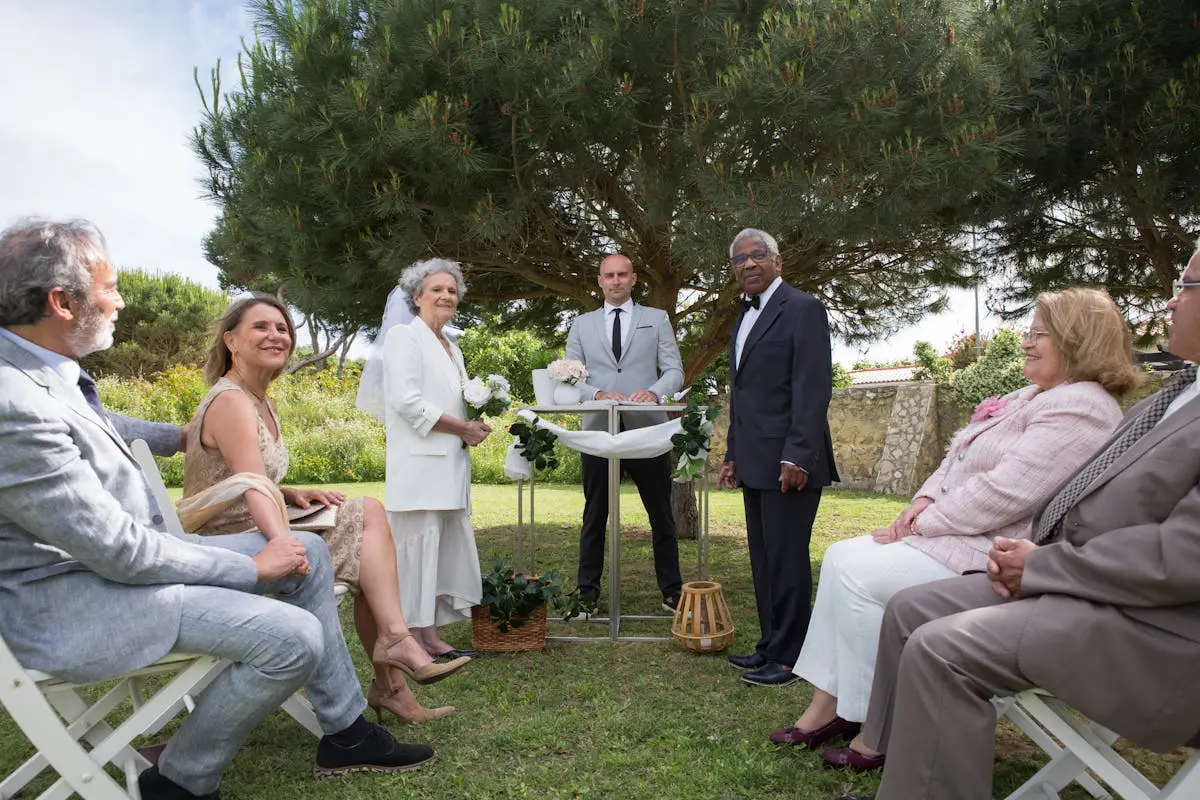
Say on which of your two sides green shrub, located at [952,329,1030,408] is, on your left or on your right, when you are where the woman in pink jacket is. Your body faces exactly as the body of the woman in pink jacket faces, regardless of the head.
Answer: on your right

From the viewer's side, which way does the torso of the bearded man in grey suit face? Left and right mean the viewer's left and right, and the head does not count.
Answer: facing to the right of the viewer

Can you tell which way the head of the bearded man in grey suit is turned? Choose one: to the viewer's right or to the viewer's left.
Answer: to the viewer's right

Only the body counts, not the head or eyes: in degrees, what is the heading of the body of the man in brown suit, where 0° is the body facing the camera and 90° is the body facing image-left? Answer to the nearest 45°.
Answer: approximately 90°

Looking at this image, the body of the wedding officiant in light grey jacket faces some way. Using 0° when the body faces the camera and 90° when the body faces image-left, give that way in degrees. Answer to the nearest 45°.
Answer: approximately 0°

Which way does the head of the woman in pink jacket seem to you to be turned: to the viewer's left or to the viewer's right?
to the viewer's left

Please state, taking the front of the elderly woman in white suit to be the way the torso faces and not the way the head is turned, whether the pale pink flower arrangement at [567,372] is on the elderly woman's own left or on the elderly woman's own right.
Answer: on the elderly woman's own left

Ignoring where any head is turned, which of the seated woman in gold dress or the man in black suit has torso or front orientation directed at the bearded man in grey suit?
the man in black suit

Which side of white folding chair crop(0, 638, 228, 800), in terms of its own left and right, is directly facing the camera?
right
